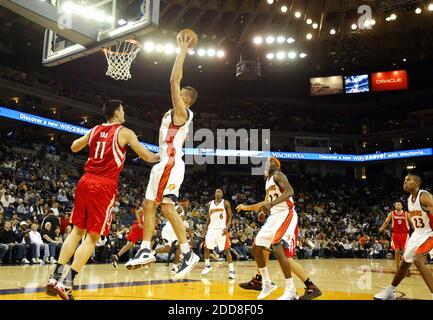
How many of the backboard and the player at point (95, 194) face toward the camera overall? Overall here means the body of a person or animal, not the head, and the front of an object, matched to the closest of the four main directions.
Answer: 0

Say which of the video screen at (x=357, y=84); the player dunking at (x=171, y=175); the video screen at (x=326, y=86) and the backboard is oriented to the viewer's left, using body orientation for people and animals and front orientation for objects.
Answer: the player dunking

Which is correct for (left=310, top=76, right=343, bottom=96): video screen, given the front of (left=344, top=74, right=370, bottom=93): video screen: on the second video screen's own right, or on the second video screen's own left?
on the second video screen's own right

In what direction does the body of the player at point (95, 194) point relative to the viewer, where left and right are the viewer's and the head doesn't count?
facing away from the viewer and to the right of the viewer

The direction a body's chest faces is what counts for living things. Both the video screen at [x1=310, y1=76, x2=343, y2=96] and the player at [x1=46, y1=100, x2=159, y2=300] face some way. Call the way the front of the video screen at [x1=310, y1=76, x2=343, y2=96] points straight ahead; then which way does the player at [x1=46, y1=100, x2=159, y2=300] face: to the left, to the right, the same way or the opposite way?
the opposite way

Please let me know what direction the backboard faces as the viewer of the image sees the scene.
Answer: facing away from the viewer and to the right of the viewer

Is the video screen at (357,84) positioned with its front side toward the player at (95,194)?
yes

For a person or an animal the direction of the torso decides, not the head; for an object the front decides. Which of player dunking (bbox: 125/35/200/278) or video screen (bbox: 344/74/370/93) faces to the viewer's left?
the player dunking

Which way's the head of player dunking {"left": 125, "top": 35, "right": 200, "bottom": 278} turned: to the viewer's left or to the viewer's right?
to the viewer's left

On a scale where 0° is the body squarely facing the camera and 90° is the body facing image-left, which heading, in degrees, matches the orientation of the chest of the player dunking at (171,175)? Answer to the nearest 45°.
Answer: approximately 90°

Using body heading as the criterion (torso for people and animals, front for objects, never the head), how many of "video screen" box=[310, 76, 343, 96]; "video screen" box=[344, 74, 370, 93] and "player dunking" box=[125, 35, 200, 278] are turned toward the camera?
2

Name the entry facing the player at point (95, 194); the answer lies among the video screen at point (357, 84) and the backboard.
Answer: the video screen
